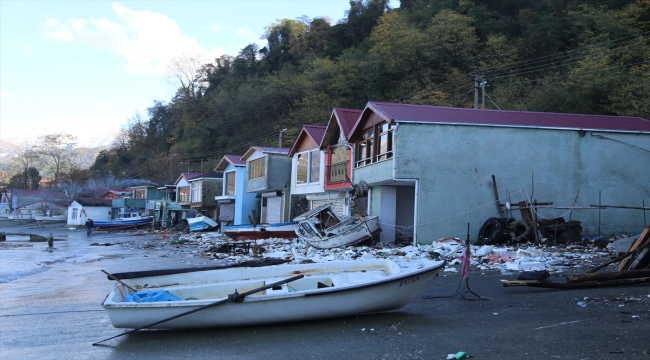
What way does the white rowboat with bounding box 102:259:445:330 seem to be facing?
to the viewer's right

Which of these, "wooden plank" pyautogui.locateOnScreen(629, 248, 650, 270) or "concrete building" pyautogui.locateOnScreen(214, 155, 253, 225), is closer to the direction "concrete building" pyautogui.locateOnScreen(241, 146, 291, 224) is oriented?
the wooden plank

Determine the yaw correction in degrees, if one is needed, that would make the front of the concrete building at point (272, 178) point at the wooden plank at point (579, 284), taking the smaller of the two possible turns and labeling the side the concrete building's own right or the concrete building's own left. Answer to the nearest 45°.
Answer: approximately 45° to the concrete building's own left

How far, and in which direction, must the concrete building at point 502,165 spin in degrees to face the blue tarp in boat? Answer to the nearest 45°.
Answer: approximately 45° to its left

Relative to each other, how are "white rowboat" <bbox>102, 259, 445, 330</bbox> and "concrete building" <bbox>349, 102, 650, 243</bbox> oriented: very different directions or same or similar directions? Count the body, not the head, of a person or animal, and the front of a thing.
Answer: very different directions

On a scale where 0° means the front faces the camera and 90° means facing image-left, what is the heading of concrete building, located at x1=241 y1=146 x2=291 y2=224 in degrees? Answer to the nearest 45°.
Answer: approximately 45°

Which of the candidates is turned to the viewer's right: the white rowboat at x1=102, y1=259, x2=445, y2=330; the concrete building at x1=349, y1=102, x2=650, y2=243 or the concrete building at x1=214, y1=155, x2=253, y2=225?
the white rowboat

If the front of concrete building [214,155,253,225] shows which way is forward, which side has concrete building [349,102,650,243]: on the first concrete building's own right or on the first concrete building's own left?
on the first concrete building's own left

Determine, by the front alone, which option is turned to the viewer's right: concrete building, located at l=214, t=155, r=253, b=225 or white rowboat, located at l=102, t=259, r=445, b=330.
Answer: the white rowboat

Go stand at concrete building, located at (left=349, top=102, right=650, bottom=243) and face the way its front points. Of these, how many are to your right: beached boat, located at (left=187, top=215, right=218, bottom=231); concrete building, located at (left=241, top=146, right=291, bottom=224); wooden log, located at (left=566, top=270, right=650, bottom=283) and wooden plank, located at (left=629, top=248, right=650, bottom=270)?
2

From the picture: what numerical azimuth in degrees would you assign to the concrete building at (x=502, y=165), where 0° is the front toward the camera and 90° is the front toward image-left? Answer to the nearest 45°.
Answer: approximately 45°

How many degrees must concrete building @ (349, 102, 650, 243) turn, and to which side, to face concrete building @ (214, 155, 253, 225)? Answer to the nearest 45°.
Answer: approximately 90° to its right

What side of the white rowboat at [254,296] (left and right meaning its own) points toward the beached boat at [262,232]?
left

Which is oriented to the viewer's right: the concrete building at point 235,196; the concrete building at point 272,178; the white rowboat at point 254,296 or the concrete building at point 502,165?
the white rowboat
